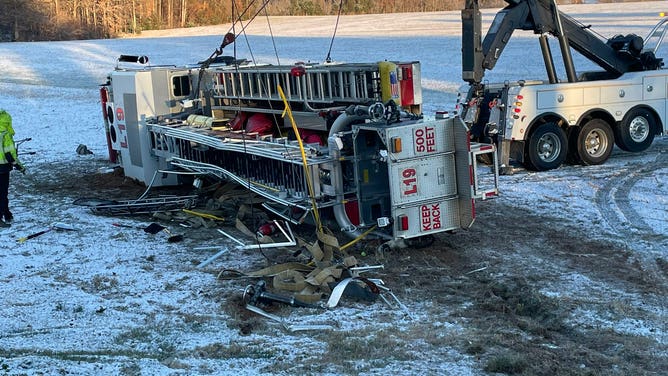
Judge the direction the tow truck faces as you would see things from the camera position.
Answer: facing away from the viewer and to the right of the viewer

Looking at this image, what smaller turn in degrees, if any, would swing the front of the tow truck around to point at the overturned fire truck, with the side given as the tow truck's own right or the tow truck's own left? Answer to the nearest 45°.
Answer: approximately 180°

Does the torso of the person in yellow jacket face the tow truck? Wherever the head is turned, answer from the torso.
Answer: yes

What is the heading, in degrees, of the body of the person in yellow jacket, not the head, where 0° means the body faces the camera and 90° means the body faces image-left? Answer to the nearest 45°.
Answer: approximately 270°

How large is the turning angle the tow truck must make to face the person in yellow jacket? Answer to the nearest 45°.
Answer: approximately 180°
